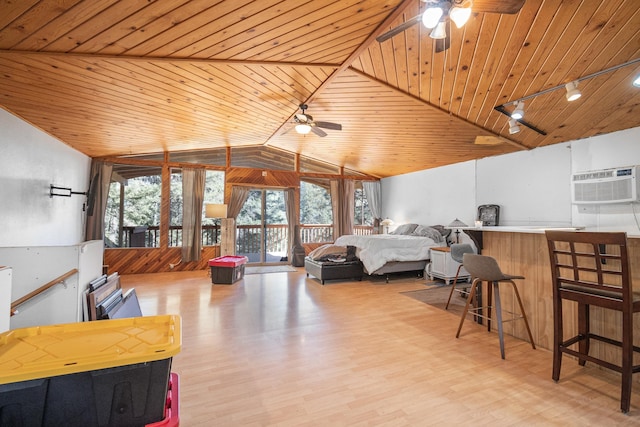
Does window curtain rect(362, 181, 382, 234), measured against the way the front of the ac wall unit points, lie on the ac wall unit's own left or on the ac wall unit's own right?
on the ac wall unit's own right

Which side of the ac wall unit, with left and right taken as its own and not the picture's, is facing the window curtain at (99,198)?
front

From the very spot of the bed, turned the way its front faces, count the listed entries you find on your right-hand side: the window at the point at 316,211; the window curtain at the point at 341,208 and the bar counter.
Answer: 2

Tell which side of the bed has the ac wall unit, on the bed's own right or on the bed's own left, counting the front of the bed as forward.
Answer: on the bed's own left

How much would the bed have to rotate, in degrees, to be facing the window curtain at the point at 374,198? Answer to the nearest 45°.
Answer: approximately 135° to its right

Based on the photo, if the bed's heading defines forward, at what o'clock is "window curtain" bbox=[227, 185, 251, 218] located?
The window curtain is roughly at 2 o'clock from the bed.

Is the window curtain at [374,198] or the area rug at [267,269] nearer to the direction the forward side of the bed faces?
the area rug

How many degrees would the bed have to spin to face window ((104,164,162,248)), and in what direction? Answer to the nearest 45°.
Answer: approximately 45° to its right

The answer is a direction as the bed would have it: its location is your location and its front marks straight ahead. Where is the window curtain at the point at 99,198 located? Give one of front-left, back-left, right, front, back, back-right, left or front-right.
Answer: front-right

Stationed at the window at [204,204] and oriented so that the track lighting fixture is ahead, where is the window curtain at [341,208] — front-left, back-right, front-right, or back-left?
front-left

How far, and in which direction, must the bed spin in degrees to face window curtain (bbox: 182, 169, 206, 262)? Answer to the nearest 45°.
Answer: approximately 45° to its right

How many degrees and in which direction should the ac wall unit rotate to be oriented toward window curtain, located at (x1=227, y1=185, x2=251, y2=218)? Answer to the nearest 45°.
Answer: approximately 45° to its right

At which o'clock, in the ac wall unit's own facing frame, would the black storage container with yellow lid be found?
The black storage container with yellow lid is roughly at 11 o'clock from the ac wall unit.

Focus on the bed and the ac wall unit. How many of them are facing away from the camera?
0

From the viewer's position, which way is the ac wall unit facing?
facing the viewer and to the left of the viewer

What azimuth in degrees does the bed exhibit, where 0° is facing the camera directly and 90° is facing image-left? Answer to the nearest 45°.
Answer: approximately 45°

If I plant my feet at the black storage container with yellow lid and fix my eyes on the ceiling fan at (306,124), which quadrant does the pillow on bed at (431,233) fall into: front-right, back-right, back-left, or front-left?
front-right
